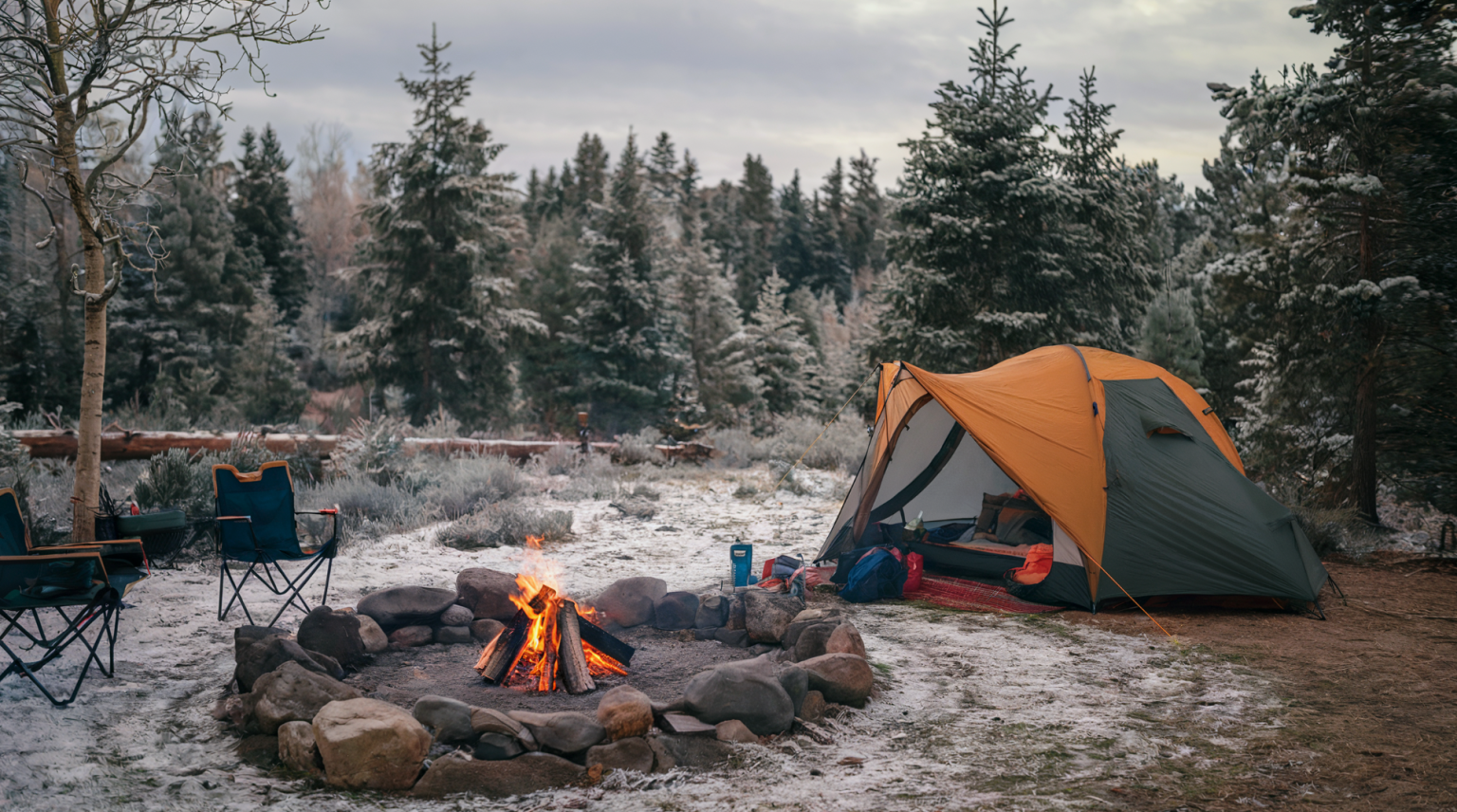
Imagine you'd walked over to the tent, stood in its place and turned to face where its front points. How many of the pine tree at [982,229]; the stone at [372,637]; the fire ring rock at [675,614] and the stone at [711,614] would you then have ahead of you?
3

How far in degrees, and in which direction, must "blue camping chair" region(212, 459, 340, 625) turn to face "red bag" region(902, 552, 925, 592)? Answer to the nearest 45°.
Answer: approximately 45° to its left

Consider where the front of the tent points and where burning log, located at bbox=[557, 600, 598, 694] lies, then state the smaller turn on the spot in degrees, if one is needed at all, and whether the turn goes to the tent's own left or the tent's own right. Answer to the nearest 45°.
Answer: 0° — it already faces it

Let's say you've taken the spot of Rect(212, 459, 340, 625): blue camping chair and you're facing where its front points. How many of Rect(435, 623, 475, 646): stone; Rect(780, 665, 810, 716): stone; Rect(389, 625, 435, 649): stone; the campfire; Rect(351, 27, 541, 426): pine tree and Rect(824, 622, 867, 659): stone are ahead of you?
5

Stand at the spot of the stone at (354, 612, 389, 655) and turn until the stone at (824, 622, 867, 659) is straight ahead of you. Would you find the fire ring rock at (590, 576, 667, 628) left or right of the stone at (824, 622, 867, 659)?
left

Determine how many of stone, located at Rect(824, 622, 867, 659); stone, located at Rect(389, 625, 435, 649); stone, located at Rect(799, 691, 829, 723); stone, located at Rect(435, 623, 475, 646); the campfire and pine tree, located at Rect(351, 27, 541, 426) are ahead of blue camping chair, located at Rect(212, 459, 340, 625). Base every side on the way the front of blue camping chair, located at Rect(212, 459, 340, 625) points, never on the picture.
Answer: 5

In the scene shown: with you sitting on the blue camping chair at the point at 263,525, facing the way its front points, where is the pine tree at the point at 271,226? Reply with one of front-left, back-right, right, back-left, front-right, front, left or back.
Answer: back-left

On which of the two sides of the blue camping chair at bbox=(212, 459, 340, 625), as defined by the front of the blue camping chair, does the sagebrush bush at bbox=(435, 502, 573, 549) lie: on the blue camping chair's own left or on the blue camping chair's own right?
on the blue camping chair's own left

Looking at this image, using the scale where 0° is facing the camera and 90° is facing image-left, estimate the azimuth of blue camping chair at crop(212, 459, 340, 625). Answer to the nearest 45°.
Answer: approximately 315°
